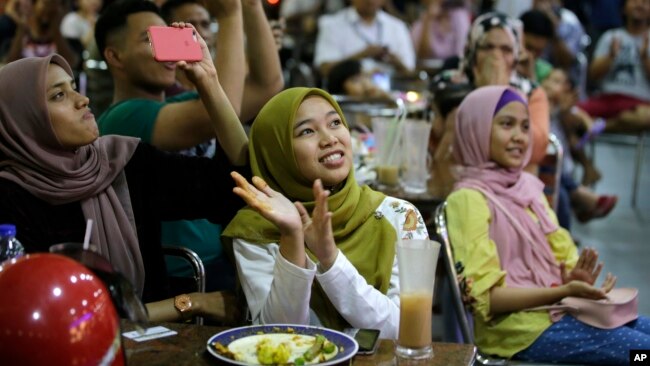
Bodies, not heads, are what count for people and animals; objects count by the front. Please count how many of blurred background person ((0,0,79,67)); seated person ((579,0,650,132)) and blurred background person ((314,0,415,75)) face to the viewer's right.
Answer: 0

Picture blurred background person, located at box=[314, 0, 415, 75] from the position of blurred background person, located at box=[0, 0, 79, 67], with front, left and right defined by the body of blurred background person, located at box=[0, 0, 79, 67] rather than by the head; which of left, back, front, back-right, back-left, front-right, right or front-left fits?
left

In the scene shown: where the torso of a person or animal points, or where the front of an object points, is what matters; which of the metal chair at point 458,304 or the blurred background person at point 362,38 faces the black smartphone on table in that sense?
the blurred background person

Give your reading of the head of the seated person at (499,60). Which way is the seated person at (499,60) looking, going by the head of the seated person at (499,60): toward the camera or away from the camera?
toward the camera

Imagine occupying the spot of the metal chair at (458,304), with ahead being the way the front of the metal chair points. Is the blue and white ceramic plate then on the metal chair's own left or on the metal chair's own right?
on the metal chair's own right

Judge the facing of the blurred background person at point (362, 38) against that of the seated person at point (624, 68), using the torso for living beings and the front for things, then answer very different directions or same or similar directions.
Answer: same or similar directions

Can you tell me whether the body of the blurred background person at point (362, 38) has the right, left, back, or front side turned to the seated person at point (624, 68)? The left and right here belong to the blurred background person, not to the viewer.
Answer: left

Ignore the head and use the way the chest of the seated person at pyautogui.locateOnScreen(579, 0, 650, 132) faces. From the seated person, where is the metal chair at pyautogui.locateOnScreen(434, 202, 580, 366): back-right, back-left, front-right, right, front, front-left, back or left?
front

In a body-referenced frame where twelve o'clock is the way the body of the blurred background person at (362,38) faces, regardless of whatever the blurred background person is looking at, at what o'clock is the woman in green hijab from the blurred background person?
The woman in green hijab is roughly at 12 o'clock from the blurred background person.

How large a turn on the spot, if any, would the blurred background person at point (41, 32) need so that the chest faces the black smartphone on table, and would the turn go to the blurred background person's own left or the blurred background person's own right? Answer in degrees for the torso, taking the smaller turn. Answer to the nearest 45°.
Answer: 0° — they already face it

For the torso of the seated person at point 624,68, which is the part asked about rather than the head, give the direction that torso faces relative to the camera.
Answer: toward the camera

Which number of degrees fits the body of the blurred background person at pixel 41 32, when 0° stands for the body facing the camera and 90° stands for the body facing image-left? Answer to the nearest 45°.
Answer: approximately 0°
